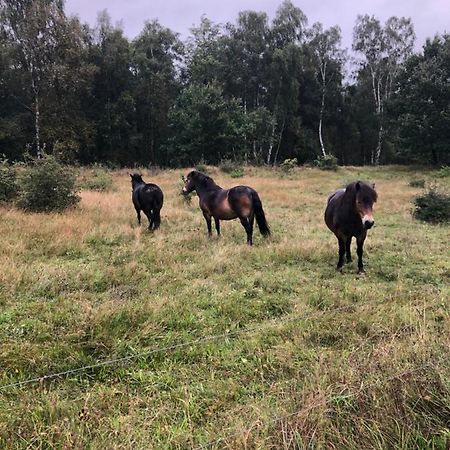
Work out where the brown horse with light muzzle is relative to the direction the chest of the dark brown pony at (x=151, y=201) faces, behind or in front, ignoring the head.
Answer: behind

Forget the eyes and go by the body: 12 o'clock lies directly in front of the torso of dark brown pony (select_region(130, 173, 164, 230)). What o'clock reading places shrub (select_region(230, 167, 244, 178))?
The shrub is roughly at 2 o'clock from the dark brown pony.

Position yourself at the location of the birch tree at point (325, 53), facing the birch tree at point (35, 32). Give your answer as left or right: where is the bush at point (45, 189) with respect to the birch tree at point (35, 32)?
left

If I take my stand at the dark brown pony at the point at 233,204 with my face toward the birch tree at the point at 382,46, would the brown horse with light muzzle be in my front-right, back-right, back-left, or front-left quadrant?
back-right

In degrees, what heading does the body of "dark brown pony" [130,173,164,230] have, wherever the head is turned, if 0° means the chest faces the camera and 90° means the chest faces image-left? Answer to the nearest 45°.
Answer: approximately 135°

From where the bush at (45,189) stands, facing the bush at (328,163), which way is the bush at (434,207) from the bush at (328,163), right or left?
right

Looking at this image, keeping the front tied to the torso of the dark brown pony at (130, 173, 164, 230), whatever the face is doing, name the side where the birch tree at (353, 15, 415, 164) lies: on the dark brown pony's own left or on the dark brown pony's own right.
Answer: on the dark brown pony's own right

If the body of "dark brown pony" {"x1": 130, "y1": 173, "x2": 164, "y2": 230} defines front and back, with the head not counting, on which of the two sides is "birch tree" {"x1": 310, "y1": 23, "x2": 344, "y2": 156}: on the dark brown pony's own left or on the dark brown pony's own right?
on the dark brown pony's own right

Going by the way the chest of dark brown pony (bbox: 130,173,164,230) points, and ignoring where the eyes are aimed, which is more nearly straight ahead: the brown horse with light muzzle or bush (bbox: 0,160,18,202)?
the bush
